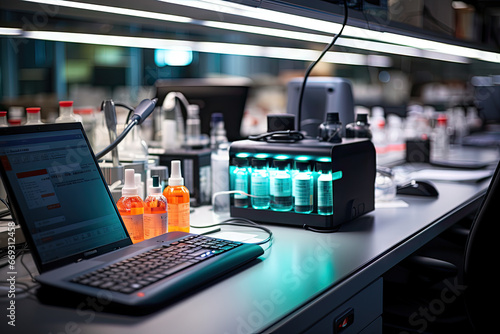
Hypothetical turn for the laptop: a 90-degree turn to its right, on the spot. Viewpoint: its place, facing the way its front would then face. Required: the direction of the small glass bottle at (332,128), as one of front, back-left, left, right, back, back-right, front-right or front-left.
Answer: back

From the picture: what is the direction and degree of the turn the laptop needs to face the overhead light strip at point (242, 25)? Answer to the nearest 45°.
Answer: approximately 90° to its left

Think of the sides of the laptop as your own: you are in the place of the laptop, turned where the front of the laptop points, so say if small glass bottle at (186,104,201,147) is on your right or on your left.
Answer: on your left

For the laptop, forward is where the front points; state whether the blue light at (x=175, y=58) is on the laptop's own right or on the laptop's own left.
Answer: on the laptop's own left

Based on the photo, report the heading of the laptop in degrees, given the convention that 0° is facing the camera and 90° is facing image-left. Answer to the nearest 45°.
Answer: approximately 315°

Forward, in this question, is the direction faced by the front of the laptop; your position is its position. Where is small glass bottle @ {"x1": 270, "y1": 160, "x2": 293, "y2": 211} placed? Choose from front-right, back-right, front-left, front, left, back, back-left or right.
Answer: left

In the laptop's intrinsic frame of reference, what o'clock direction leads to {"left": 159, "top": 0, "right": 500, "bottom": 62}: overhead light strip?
The overhead light strip is roughly at 9 o'clock from the laptop.

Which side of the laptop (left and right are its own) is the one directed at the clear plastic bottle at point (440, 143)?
left

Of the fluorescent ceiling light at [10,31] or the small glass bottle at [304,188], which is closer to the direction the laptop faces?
the small glass bottle

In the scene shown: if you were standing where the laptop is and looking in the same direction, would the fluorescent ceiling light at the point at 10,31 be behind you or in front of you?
behind

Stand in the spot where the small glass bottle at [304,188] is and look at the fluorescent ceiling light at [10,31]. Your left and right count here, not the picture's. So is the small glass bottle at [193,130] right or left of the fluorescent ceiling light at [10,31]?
right

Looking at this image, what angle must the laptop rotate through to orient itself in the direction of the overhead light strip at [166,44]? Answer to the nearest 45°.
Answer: approximately 135° to its left
